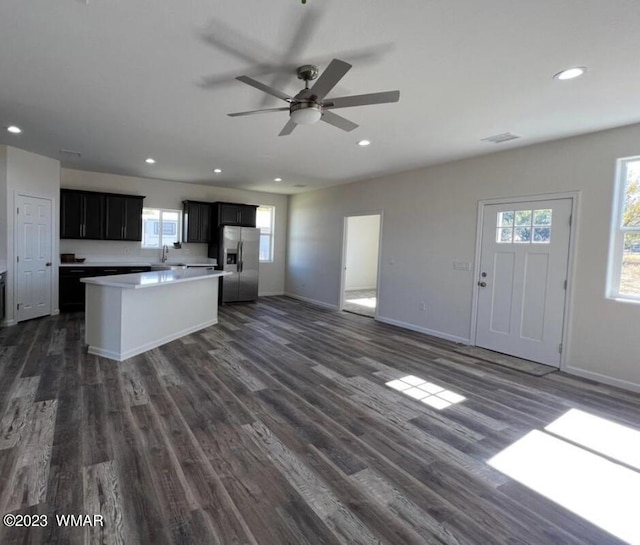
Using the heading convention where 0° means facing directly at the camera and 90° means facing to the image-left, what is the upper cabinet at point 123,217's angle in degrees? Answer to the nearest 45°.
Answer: approximately 0°

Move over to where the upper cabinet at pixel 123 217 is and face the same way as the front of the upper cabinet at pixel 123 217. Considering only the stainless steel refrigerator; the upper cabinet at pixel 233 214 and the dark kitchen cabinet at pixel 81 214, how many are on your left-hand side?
2

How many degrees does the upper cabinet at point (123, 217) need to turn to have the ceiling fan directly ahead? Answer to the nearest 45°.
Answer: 0° — it already faces it

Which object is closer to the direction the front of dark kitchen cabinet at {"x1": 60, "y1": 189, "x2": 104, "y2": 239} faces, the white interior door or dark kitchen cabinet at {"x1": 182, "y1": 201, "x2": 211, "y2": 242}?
the white interior door

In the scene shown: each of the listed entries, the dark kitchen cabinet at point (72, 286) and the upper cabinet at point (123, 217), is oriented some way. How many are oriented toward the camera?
2

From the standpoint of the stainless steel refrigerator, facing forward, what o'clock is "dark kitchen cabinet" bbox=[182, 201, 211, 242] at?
The dark kitchen cabinet is roughly at 3 o'clock from the stainless steel refrigerator.

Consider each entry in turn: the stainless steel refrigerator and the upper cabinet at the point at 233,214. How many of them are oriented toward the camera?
2

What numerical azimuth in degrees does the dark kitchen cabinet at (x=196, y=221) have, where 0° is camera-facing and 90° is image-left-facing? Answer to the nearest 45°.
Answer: approximately 0°

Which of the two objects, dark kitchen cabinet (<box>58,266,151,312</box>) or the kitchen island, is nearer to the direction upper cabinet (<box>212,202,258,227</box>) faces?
the kitchen island

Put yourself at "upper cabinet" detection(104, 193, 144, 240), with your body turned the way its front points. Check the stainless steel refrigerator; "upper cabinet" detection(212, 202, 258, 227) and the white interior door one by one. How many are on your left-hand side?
2

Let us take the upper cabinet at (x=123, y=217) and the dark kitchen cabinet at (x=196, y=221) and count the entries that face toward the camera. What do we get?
2
